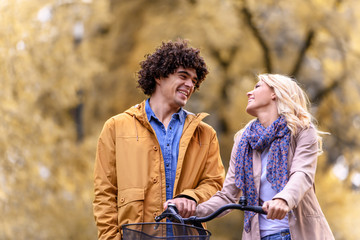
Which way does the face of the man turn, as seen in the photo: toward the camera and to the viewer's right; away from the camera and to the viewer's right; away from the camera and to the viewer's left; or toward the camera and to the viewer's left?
toward the camera and to the viewer's right

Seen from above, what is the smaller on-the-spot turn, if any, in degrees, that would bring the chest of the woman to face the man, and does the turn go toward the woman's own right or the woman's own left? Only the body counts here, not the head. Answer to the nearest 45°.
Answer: approximately 90° to the woman's own right

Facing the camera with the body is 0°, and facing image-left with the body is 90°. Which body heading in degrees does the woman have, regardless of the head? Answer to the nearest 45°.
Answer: approximately 45°

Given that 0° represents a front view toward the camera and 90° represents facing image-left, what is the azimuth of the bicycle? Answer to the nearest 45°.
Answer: approximately 45°

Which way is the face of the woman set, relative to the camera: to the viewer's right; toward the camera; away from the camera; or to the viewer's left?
to the viewer's left
